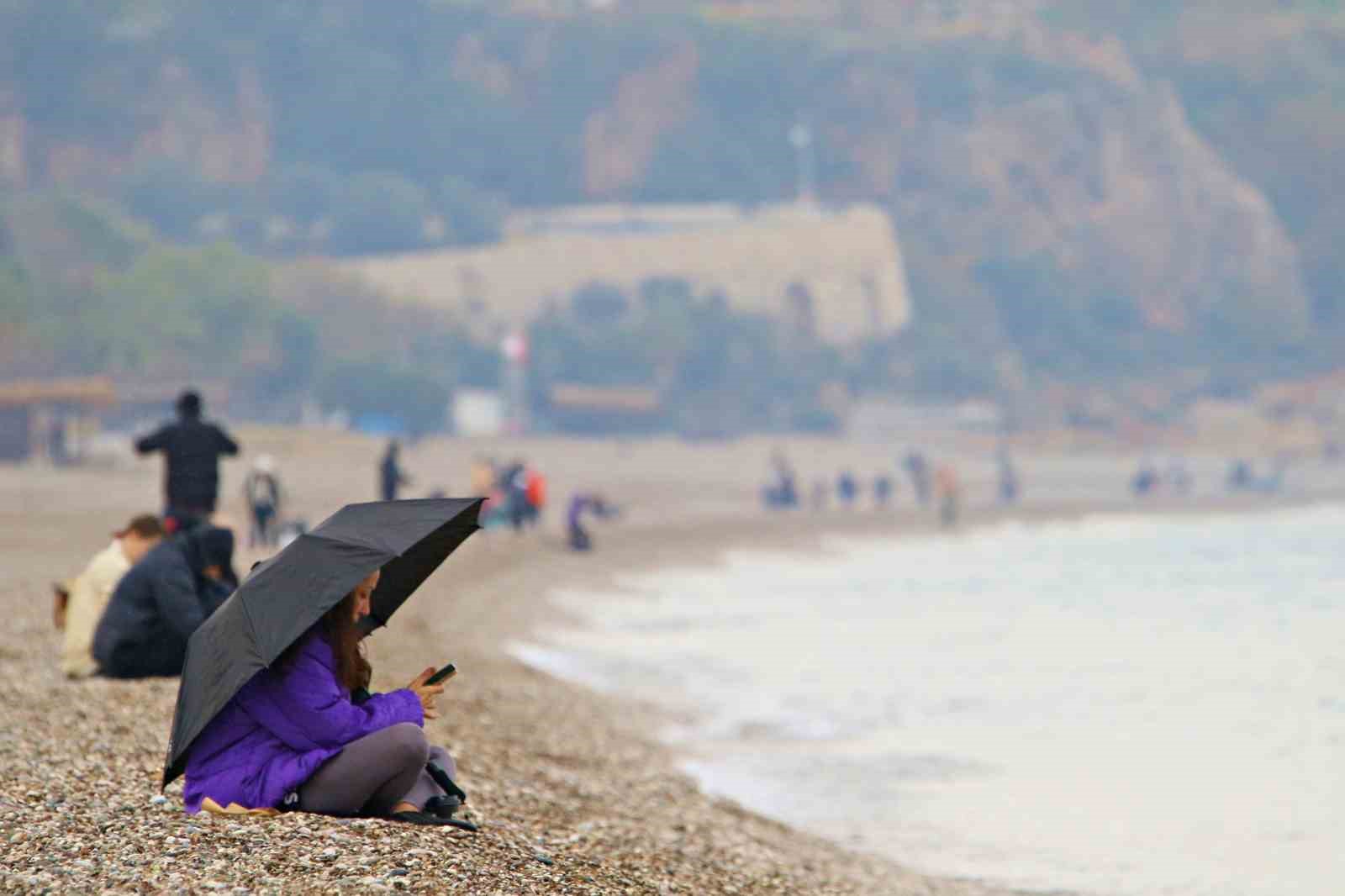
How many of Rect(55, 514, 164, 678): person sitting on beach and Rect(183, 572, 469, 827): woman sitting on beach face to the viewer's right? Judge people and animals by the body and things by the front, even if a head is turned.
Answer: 2

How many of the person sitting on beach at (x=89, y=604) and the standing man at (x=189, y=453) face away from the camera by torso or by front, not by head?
1

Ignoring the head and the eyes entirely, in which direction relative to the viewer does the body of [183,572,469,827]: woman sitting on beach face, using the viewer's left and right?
facing to the right of the viewer

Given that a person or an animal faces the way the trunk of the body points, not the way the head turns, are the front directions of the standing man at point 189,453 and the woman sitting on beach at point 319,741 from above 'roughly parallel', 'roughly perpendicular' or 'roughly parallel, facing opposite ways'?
roughly perpendicular

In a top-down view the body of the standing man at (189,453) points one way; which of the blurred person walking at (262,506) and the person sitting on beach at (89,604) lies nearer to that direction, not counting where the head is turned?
the blurred person walking

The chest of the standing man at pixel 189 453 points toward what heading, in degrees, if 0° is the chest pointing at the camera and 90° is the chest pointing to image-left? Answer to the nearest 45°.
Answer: approximately 180°

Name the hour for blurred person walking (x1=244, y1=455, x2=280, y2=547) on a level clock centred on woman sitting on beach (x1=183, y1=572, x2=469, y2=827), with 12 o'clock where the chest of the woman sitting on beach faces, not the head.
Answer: The blurred person walking is roughly at 9 o'clock from the woman sitting on beach.

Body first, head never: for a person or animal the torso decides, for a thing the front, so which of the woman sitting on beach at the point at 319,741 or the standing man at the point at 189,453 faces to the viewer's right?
the woman sitting on beach

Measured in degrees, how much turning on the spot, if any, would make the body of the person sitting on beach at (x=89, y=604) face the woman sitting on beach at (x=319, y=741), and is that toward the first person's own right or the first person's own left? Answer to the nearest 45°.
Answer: approximately 90° to the first person's own right

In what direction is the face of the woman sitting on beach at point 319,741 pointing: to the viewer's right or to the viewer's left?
to the viewer's right

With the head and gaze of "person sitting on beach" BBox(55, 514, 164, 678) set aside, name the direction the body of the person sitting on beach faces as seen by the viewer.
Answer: to the viewer's right
